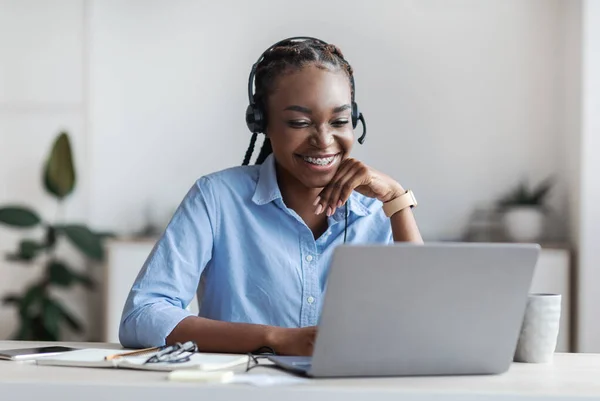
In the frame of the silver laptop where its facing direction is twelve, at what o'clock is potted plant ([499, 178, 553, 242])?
The potted plant is roughly at 2 o'clock from the silver laptop.

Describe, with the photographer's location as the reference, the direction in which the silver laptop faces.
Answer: facing away from the viewer and to the left of the viewer

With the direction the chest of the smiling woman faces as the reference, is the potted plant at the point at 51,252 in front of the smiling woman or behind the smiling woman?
behind

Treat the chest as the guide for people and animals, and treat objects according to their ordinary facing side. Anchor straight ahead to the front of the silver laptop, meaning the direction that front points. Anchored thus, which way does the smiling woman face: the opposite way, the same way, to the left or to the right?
the opposite way

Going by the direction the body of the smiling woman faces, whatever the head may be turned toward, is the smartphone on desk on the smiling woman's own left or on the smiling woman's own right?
on the smiling woman's own right

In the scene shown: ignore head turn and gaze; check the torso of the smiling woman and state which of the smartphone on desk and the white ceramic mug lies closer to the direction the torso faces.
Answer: the white ceramic mug

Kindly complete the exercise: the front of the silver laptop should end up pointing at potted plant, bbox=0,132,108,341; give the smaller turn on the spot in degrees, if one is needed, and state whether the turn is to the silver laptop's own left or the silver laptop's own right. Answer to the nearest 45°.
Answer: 0° — it already faces it

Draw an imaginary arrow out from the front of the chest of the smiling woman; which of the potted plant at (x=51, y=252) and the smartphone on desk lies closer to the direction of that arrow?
the smartphone on desk

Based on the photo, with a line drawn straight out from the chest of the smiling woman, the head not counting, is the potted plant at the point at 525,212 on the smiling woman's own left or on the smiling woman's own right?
on the smiling woman's own left

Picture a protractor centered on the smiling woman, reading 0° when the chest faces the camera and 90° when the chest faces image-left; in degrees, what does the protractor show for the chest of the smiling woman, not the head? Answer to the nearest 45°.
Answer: approximately 315°
